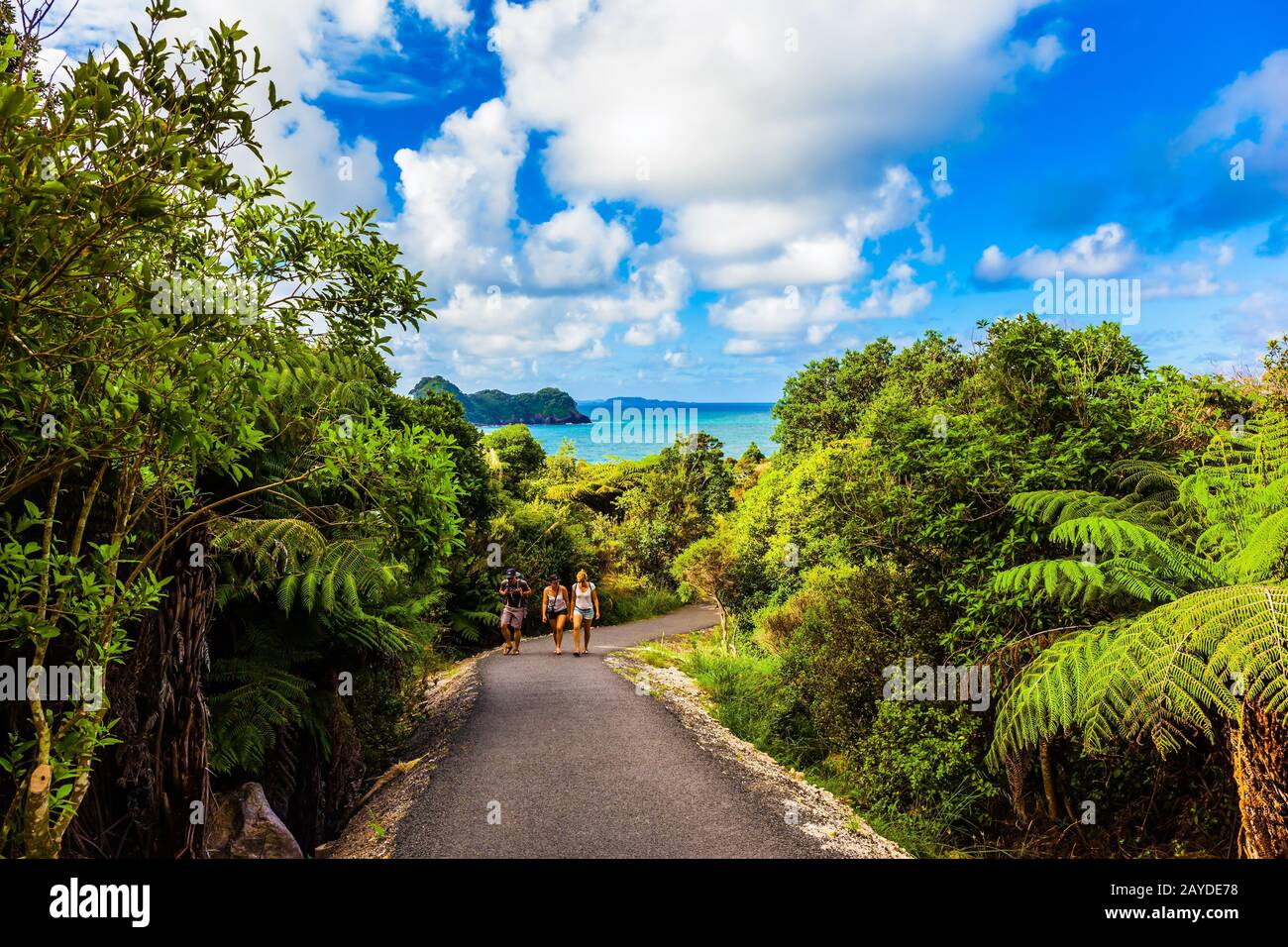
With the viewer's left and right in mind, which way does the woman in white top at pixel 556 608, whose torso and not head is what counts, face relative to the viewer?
facing the viewer

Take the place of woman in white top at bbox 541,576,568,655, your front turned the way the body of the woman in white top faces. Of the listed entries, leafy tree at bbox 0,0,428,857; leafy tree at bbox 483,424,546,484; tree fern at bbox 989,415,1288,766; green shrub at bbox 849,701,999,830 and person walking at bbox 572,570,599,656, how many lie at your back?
1

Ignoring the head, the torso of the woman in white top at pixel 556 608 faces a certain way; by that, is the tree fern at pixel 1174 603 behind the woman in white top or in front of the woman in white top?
in front

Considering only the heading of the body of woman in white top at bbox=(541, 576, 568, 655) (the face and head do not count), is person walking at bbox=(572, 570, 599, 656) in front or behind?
in front

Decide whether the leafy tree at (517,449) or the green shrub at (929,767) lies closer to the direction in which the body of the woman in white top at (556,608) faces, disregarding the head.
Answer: the green shrub

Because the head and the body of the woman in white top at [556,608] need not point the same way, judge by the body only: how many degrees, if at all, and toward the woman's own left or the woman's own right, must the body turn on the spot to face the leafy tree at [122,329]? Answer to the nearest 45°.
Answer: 0° — they already face it

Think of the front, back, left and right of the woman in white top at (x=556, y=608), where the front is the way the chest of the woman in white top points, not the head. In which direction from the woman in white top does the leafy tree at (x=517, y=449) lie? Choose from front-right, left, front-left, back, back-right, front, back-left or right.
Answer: back
